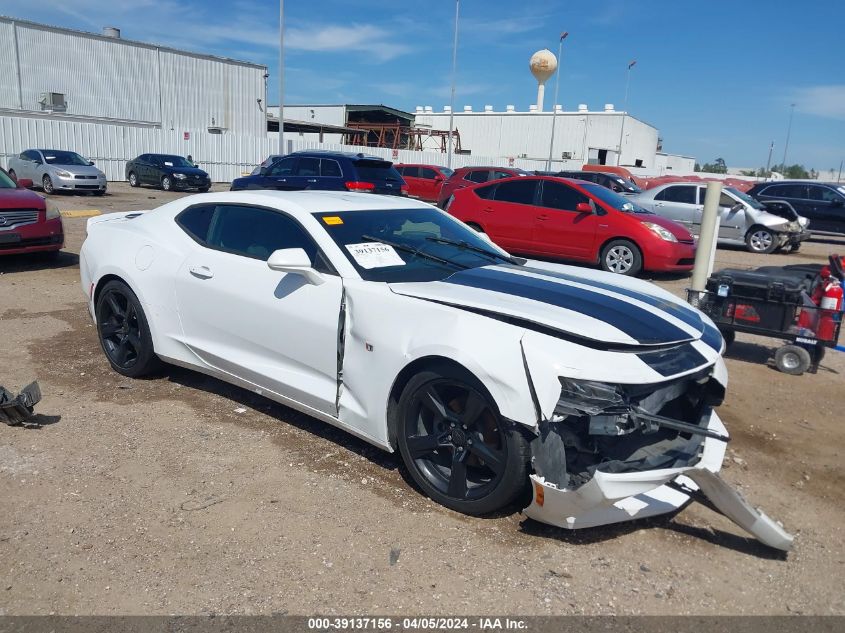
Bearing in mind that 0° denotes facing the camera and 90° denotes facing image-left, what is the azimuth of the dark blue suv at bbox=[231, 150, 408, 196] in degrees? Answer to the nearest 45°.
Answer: approximately 135°

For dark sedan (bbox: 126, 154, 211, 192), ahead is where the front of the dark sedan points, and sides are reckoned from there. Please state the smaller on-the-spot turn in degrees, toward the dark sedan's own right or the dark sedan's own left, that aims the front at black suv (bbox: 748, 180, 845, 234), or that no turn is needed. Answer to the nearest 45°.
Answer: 0° — it already faces it

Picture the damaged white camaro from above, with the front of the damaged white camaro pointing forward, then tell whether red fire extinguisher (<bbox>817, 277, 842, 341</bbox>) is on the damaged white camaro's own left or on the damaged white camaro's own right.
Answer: on the damaged white camaro's own left

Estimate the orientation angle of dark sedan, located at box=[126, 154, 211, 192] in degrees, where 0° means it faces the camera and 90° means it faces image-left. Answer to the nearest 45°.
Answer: approximately 315°

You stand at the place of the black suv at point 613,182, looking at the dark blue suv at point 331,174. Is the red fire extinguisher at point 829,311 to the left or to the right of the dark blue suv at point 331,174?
left

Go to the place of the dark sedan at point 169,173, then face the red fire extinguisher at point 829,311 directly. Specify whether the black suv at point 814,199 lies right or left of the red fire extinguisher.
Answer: left

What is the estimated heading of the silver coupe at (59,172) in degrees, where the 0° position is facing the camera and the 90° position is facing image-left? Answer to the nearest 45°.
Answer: approximately 315°

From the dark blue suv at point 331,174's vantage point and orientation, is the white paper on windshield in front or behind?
behind

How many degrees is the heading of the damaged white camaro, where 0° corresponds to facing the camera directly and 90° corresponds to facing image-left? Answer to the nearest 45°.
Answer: approximately 315°

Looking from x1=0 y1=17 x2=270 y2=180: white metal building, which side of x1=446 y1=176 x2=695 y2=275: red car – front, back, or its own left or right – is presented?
back
